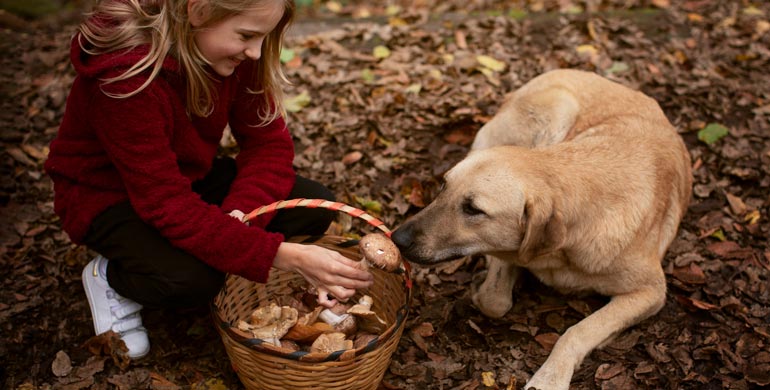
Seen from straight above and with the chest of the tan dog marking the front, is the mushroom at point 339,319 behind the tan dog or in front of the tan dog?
in front

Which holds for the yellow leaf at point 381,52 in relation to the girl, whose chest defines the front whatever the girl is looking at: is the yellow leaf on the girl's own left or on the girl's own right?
on the girl's own left

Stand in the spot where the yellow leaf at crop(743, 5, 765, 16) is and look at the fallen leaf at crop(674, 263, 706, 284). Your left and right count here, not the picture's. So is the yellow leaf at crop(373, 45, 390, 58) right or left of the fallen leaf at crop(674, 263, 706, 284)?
right

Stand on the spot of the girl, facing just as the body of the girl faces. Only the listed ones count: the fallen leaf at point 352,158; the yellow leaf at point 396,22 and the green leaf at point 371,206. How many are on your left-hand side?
3

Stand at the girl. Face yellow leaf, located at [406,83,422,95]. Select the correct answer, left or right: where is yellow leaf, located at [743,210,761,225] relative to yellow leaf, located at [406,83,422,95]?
right

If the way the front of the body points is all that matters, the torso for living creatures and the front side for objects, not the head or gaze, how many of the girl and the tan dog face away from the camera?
0

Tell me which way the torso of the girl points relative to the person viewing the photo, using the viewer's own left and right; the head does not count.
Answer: facing the viewer and to the right of the viewer

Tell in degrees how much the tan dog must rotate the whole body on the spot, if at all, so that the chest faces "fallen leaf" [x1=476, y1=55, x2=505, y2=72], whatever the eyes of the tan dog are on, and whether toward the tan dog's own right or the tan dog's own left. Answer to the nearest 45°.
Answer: approximately 135° to the tan dog's own right

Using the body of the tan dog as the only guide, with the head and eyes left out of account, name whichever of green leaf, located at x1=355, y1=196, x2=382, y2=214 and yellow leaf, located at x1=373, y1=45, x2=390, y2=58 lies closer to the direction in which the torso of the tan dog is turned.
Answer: the green leaf

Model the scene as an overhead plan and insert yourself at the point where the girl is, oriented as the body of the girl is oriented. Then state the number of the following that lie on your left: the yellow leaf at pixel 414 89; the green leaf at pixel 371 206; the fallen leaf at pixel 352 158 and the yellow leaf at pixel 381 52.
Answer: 4

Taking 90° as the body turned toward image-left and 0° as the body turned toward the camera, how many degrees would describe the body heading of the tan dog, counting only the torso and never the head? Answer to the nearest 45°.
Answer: approximately 45°

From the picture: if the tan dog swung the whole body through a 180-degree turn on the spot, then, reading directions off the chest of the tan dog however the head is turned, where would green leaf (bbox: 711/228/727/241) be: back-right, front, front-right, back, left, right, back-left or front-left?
front

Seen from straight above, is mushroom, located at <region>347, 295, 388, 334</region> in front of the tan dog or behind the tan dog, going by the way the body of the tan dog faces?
in front

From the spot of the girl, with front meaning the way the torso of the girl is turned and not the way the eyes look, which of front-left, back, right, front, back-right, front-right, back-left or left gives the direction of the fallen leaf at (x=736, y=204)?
front-left

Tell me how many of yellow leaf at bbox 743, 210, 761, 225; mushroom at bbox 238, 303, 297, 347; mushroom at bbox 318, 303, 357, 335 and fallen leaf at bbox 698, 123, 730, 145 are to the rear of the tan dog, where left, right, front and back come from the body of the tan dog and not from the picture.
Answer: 2
